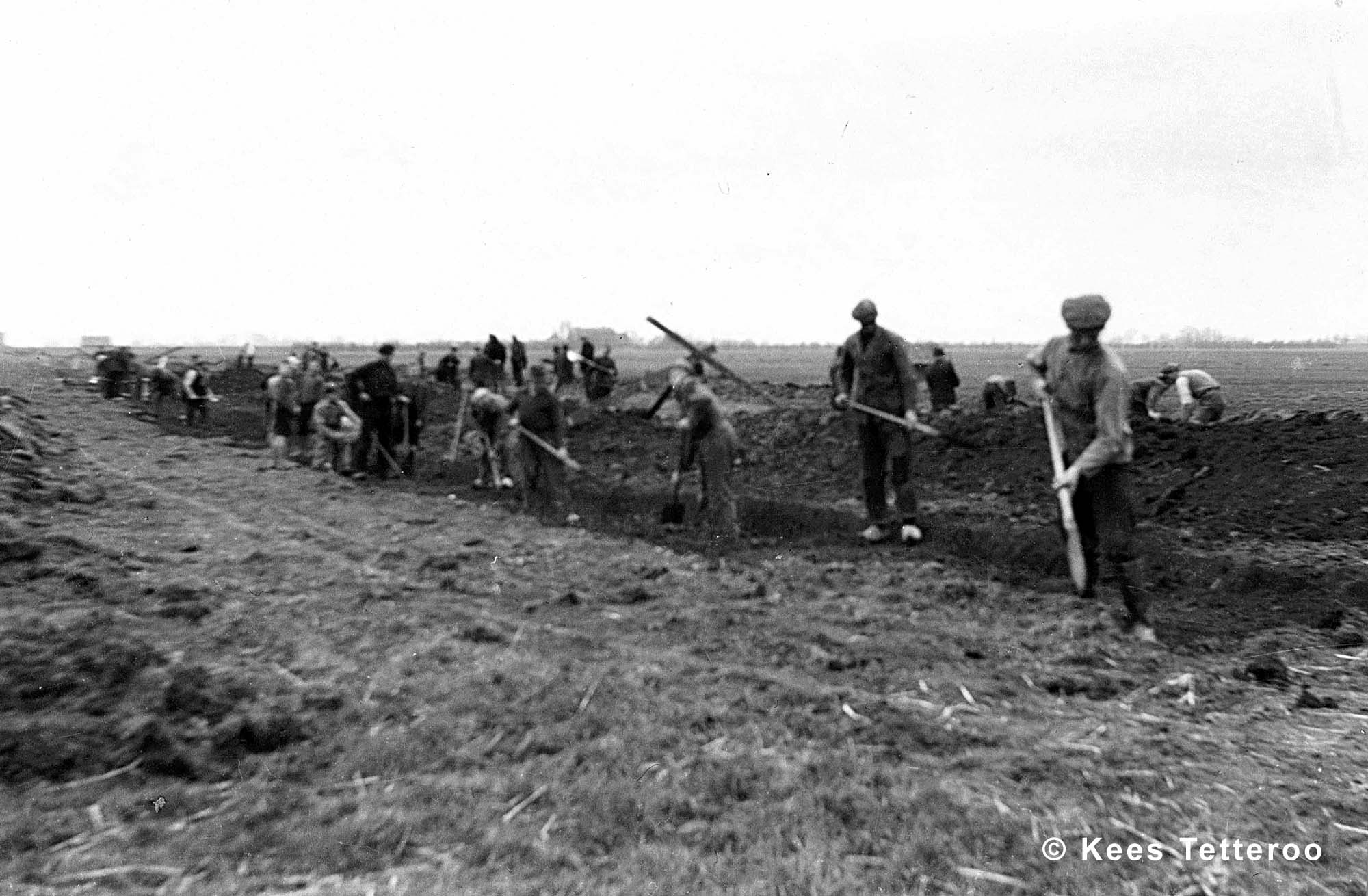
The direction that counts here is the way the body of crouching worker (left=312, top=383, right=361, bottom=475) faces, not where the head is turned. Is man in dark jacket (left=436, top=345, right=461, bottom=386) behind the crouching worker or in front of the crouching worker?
behind

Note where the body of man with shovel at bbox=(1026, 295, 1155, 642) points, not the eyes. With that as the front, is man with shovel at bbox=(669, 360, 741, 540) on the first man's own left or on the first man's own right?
on the first man's own right

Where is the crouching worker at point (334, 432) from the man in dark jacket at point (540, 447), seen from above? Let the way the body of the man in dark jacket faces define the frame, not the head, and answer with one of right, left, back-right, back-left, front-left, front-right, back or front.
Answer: back-right

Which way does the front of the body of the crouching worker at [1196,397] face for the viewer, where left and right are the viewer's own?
facing to the left of the viewer

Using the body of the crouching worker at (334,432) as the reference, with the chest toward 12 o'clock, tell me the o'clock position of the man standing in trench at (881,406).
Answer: The man standing in trench is roughly at 11 o'clock from the crouching worker.

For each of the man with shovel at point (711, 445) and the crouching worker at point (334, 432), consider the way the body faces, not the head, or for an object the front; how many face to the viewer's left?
1

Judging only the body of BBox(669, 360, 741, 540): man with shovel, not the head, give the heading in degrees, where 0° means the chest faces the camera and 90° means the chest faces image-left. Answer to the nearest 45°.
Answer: approximately 90°

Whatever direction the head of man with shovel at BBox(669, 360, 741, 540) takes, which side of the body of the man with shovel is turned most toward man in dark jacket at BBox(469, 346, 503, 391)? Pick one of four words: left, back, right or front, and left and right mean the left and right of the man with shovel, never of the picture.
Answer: right

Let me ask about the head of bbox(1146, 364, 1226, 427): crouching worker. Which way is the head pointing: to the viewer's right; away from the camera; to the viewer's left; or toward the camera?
to the viewer's left

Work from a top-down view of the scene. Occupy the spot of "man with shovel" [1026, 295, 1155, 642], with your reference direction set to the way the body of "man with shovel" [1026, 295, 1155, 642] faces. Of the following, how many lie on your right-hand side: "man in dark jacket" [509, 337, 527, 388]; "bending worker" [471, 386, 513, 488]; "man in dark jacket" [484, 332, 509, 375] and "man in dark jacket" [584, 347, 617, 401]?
4

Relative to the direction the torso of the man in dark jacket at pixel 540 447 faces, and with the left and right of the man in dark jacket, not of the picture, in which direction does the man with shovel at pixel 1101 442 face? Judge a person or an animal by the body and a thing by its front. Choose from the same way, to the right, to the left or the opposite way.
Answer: to the right

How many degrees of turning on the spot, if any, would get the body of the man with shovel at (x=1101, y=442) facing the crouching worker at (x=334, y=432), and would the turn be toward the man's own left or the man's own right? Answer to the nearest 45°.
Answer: approximately 90° to the man's own right

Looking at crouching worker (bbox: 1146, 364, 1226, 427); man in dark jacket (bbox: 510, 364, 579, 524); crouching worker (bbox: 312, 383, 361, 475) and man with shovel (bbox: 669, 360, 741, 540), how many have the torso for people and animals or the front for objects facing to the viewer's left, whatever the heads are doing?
2

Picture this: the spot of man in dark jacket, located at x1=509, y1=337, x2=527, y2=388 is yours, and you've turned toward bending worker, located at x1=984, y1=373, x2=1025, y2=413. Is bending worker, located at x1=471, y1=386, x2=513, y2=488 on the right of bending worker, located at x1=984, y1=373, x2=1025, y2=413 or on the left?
right

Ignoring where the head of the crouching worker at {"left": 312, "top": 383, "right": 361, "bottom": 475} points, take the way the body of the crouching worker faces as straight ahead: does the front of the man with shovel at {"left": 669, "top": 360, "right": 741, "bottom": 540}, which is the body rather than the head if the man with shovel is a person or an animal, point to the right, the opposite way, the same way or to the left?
to the right

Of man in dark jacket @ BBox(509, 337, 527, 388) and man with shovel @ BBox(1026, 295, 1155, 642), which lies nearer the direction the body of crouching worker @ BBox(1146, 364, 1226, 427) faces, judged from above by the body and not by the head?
the man in dark jacket
